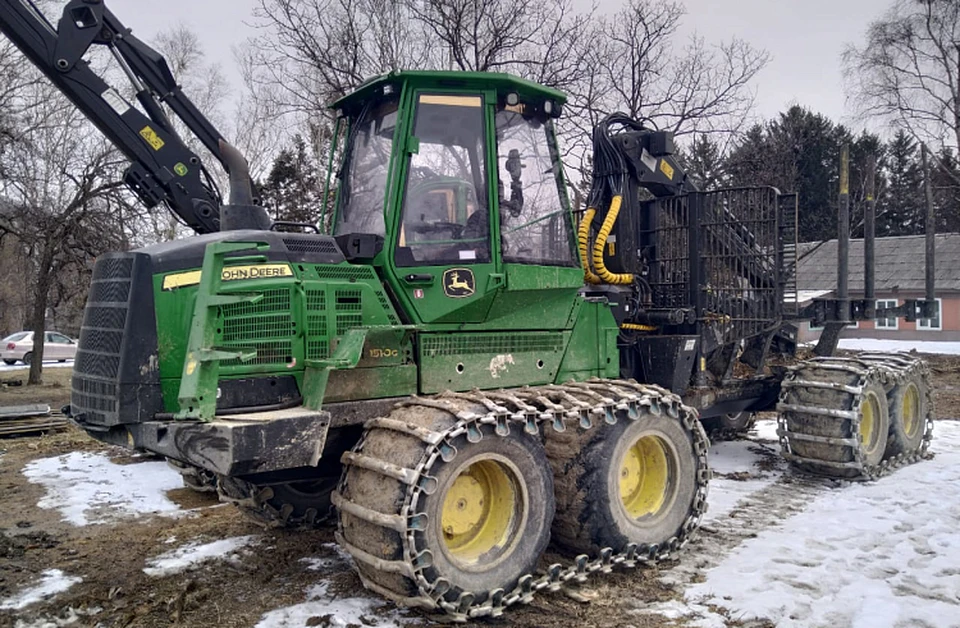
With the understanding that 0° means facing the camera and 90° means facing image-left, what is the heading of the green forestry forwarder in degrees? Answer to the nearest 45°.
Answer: approximately 45°

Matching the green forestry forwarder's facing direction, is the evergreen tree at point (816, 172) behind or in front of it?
behind

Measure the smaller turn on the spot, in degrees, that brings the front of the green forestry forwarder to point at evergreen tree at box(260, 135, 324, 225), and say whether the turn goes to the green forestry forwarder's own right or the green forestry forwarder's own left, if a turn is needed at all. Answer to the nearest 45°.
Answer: approximately 135° to the green forestry forwarder's own right

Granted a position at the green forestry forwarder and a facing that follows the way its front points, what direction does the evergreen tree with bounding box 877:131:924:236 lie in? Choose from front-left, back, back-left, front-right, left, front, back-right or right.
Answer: back

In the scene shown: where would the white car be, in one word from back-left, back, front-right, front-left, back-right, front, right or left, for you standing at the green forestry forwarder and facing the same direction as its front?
right
